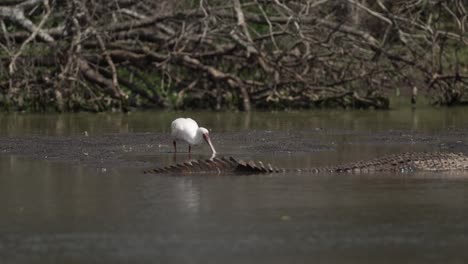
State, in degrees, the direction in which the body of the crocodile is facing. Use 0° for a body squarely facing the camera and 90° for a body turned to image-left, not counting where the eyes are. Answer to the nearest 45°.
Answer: approximately 270°
